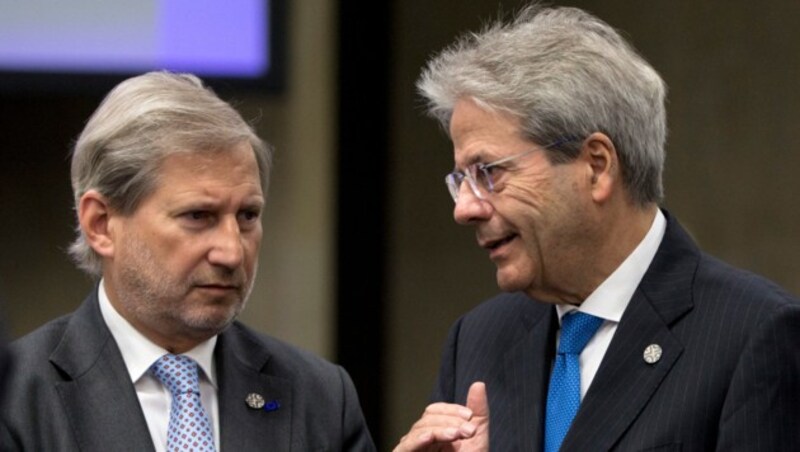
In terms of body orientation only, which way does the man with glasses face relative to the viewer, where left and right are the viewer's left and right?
facing the viewer and to the left of the viewer

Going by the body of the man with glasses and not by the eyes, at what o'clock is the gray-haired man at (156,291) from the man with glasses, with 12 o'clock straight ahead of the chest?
The gray-haired man is roughly at 1 o'clock from the man with glasses.

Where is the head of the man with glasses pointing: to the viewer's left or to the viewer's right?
to the viewer's left

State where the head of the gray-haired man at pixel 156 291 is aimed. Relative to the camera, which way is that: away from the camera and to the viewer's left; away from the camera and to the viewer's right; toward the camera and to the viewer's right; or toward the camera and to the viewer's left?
toward the camera and to the viewer's right
